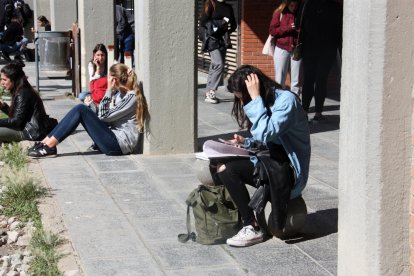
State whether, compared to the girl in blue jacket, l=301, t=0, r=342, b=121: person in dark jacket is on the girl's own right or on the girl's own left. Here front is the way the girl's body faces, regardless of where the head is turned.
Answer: on the girl's own right

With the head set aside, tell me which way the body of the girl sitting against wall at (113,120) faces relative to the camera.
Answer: to the viewer's left

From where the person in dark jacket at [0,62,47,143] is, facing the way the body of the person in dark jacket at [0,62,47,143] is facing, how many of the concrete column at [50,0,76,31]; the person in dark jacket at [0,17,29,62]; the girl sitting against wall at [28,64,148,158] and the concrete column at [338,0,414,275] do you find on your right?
2

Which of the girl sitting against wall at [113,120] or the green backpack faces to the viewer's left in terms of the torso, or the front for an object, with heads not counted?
the girl sitting against wall

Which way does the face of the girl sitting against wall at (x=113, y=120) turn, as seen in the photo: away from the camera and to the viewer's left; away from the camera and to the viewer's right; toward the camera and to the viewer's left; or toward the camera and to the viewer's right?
away from the camera and to the viewer's left

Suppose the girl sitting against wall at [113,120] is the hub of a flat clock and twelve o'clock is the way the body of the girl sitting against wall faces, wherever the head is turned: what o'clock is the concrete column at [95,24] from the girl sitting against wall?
The concrete column is roughly at 3 o'clock from the girl sitting against wall.
